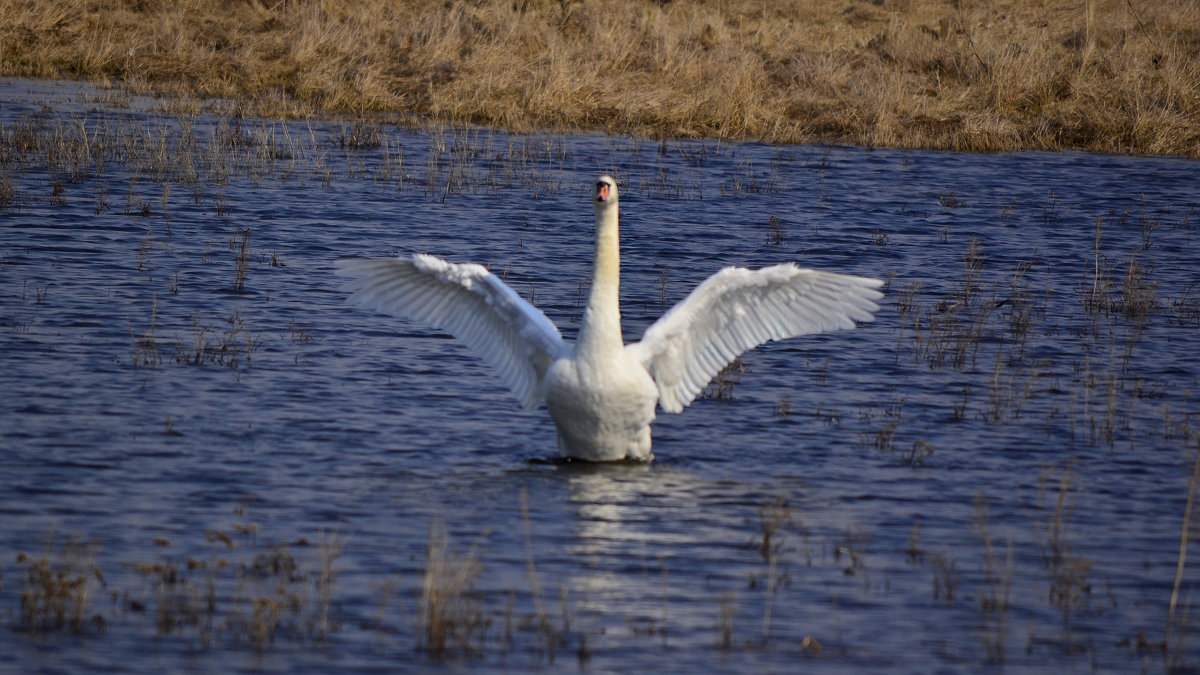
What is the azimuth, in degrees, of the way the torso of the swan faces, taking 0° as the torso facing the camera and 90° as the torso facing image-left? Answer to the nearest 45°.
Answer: approximately 0°
